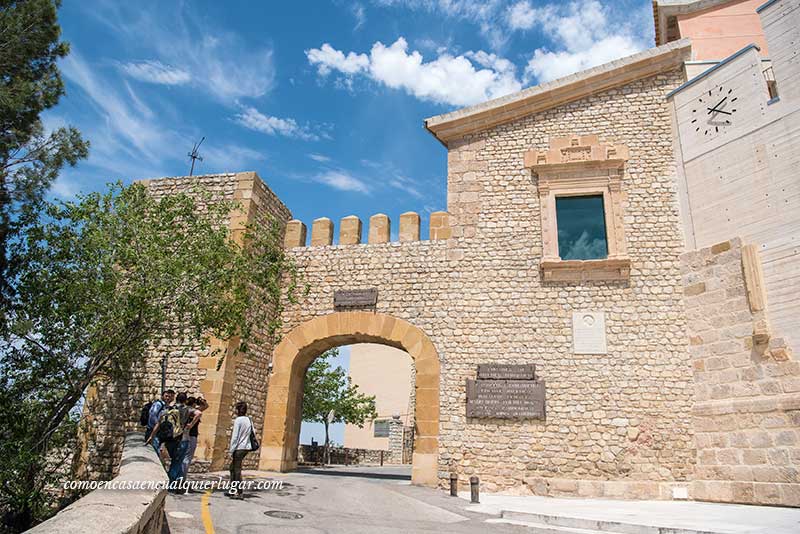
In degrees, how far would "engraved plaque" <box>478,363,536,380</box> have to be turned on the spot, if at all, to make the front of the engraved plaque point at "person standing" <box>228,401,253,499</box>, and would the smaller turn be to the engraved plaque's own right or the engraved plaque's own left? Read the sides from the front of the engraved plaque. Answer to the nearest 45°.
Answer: approximately 45° to the engraved plaque's own right

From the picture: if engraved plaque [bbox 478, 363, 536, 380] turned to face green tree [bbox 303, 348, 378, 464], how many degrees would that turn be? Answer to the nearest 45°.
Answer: approximately 135° to its right

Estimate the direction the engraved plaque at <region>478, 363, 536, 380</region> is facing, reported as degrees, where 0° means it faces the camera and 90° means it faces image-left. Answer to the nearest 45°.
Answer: approximately 0°

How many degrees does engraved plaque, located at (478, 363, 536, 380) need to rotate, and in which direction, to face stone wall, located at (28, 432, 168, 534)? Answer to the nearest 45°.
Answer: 0° — it already faces it

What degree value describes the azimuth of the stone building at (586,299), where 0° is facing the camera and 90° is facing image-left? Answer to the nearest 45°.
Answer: approximately 0°

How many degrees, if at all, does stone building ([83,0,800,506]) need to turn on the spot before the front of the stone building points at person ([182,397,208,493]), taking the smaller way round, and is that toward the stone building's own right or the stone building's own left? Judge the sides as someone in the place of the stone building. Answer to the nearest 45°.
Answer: approximately 45° to the stone building's own right

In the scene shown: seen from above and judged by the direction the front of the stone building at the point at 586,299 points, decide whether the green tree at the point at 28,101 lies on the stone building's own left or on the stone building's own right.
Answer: on the stone building's own right

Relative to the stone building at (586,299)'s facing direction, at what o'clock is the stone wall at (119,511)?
The stone wall is roughly at 1 o'clock from the stone building.
